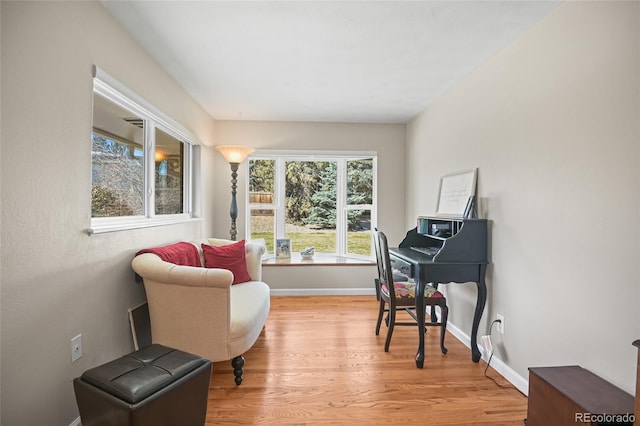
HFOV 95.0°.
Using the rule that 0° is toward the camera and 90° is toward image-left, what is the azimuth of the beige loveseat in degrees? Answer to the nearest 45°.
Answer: approximately 315°

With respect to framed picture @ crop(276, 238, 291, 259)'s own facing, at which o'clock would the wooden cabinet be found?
The wooden cabinet is roughly at 11 o'clock from the framed picture.

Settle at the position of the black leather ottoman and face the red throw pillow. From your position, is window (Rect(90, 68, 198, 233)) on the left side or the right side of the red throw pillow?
left

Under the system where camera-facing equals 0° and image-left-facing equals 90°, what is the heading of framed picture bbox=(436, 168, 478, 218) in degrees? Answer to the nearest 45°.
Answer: approximately 45°

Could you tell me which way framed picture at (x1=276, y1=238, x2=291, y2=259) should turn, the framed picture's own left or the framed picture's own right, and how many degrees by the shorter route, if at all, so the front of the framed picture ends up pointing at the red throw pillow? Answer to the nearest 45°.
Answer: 0° — it already faces it

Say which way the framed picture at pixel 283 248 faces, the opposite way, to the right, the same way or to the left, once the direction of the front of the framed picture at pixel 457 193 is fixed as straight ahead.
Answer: to the left

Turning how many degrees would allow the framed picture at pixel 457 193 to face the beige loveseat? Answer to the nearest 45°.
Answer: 0° — it already faces it

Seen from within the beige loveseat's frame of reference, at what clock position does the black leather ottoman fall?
The black leather ottoman is roughly at 2 o'clock from the beige loveseat.
